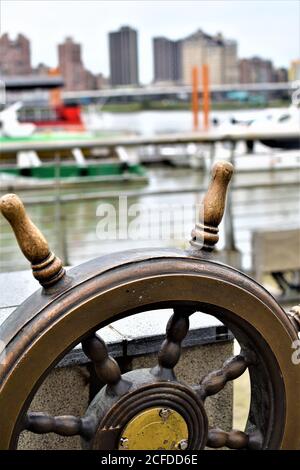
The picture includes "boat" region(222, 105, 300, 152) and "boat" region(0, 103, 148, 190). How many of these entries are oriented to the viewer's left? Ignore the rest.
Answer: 1

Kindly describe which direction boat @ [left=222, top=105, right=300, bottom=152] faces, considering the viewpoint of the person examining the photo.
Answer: facing to the left of the viewer

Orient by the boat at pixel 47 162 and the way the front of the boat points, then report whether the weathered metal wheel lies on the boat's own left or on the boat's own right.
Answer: on the boat's own right

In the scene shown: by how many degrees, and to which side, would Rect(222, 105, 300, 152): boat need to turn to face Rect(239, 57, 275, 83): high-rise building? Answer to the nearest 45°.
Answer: approximately 90° to its right

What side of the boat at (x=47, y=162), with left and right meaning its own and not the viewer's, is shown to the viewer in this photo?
right
